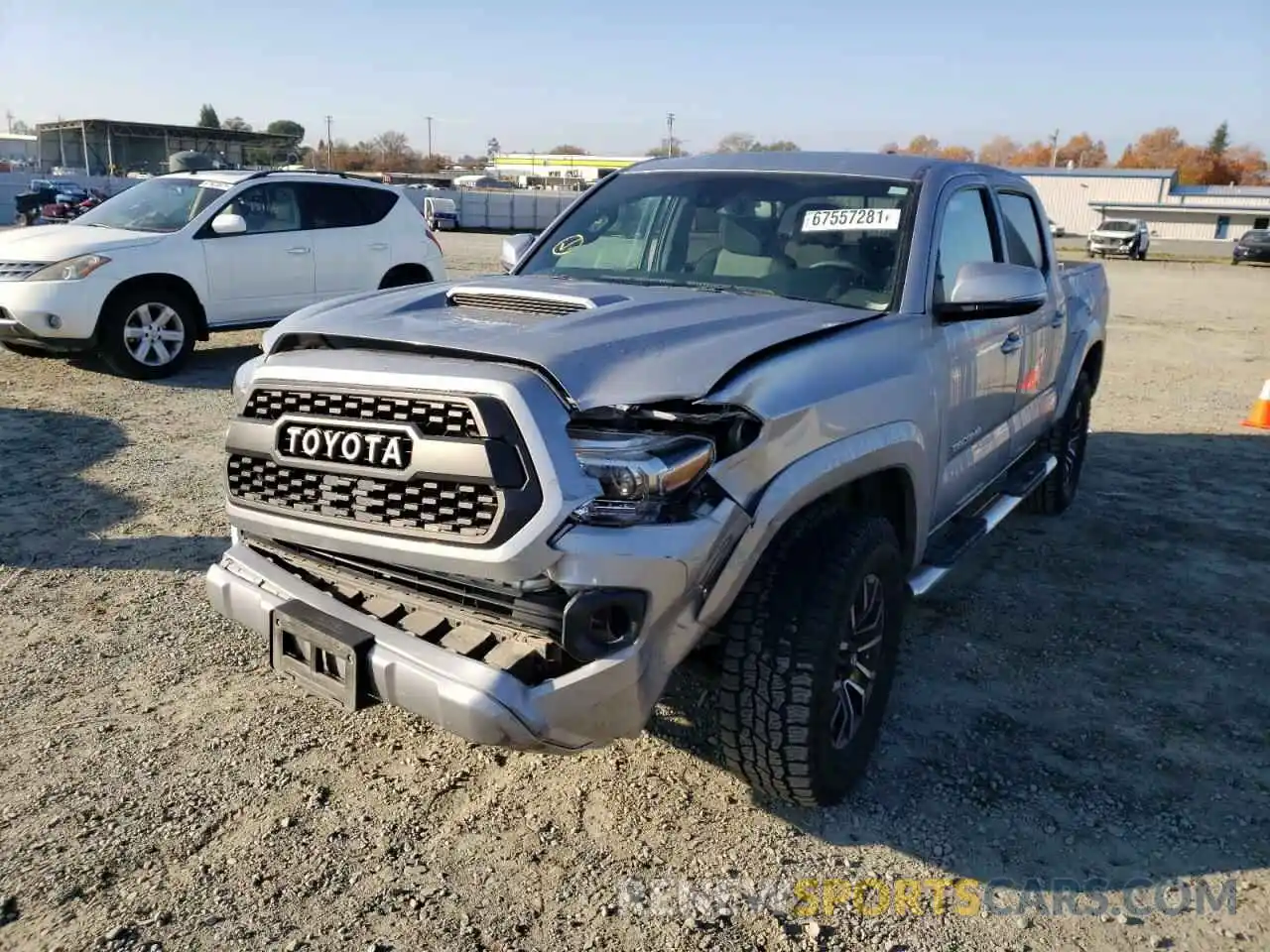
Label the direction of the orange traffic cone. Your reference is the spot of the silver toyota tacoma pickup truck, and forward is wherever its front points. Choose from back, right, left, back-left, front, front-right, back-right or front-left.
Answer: back

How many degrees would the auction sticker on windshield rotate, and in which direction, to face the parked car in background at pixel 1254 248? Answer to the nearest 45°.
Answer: approximately 180°

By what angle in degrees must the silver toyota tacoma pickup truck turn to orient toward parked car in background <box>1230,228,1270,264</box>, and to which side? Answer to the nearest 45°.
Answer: approximately 180°

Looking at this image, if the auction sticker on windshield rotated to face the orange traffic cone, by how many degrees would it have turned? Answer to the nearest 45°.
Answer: approximately 135° to its left

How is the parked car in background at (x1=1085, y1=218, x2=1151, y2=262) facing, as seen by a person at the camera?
facing the viewer and to the left of the viewer

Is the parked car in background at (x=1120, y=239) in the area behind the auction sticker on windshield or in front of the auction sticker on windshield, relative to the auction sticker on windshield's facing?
behind

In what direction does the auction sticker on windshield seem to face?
toward the camera
